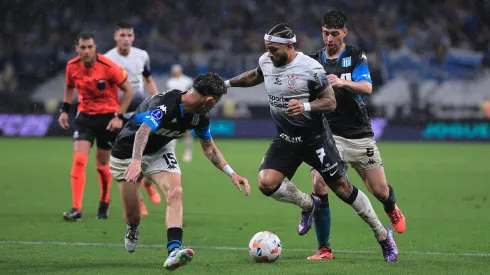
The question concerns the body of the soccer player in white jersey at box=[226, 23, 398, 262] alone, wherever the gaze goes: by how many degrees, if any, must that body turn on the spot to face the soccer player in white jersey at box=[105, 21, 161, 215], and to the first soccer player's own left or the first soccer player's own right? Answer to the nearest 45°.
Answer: approximately 90° to the first soccer player's own right

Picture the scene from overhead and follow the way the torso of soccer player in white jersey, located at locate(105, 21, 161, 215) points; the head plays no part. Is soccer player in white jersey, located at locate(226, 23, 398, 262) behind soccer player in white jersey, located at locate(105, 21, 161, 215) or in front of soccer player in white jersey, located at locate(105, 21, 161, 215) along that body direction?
in front

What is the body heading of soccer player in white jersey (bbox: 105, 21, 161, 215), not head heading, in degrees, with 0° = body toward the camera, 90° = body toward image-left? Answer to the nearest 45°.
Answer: approximately 0°

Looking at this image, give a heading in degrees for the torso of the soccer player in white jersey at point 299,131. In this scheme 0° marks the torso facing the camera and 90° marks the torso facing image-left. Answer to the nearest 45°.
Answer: approximately 45°

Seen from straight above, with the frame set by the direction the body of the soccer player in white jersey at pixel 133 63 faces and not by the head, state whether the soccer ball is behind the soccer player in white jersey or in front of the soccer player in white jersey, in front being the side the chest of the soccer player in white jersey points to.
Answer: in front

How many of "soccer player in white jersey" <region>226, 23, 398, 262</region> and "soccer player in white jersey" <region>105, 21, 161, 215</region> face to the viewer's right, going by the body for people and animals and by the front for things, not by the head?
0
